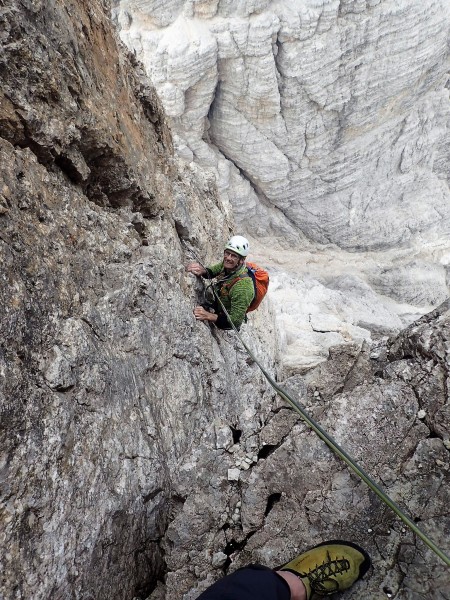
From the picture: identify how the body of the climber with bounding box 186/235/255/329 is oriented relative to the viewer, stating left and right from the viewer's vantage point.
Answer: facing the viewer and to the left of the viewer

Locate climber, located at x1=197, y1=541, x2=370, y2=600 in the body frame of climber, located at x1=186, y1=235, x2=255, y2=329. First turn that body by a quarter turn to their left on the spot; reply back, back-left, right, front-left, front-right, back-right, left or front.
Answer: front-right
